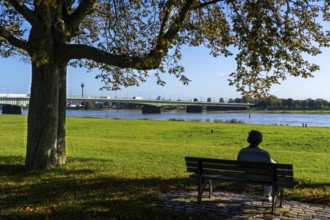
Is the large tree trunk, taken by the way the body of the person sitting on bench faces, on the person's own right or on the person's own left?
on the person's own left

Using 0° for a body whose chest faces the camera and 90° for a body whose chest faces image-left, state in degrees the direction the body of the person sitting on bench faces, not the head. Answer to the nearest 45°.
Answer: approximately 180°
